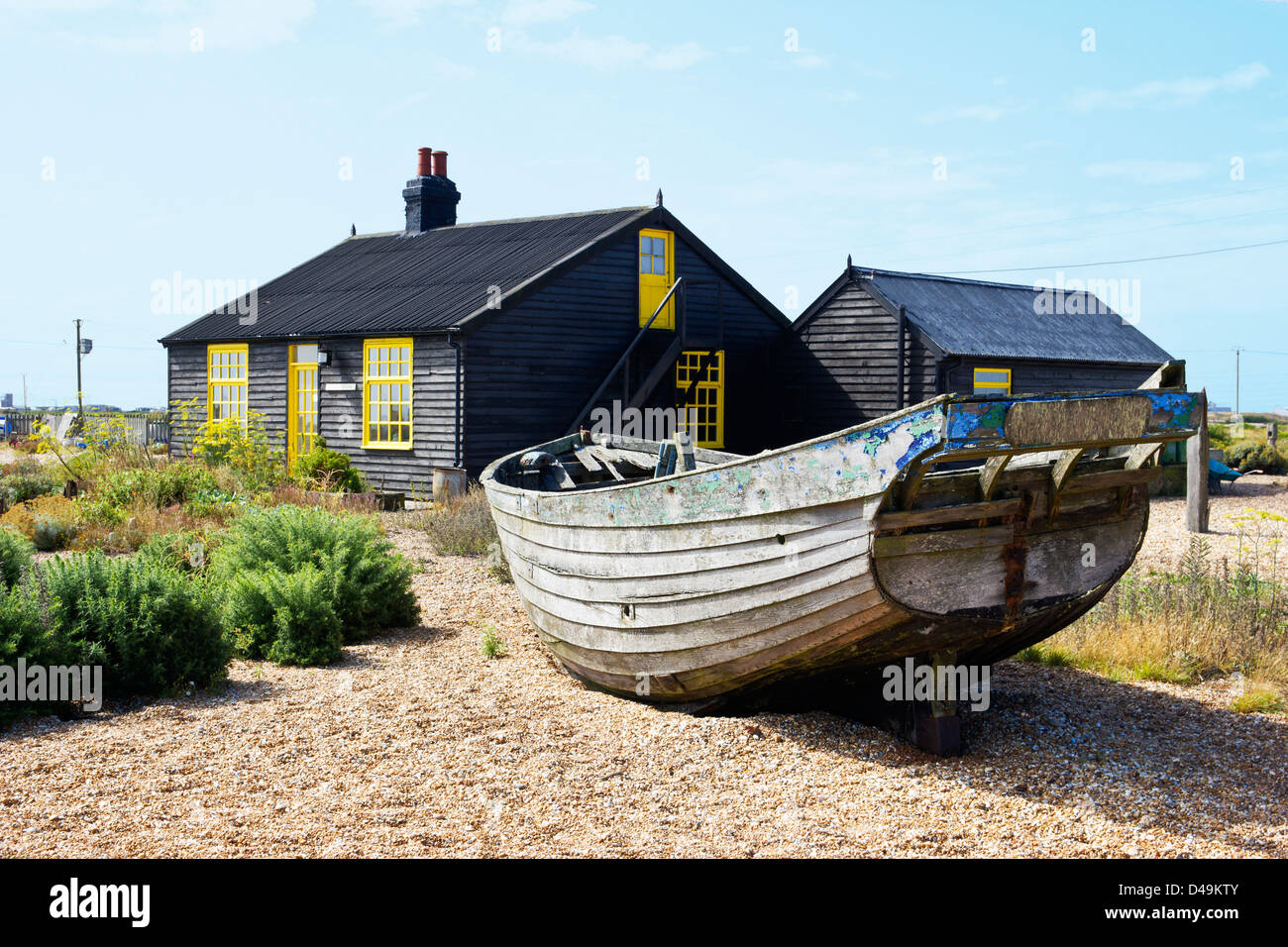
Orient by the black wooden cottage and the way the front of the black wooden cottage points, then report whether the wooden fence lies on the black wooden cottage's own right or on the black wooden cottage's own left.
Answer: on the black wooden cottage's own right

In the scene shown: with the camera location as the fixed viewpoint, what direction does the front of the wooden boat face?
facing away from the viewer and to the left of the viewer

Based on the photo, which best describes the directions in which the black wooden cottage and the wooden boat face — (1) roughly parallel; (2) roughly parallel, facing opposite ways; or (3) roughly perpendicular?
roughly perpendicular

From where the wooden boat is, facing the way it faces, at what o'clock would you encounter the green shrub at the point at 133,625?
The green shrub is roughly at 11 o'clock from the wooden boat.

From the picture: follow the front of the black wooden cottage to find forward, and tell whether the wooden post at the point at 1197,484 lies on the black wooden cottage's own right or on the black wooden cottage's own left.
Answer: on the black wooden cottage's own left

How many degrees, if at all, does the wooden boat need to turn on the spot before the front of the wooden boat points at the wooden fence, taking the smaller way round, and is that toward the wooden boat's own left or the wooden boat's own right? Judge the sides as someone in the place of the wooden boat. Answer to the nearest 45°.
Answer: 0° — it already faces it

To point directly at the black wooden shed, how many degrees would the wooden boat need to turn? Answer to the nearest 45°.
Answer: approximately 45° to its right
